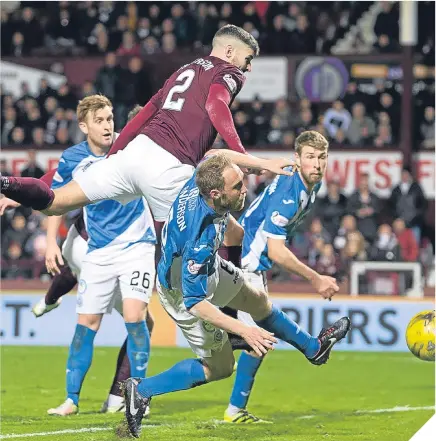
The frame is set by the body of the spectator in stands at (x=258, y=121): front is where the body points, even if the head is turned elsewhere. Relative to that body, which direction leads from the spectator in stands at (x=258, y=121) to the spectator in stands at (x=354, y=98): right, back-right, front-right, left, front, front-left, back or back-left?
left

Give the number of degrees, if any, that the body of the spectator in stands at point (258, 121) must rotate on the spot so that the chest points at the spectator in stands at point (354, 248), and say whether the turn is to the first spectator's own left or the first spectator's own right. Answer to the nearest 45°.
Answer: approximately 45° to the first spectator's own left

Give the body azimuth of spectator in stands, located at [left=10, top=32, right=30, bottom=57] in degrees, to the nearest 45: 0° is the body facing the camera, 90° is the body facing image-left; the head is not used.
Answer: approximately 0°

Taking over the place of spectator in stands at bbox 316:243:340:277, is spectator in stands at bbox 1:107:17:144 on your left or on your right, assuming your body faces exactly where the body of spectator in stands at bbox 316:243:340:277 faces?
on your right
